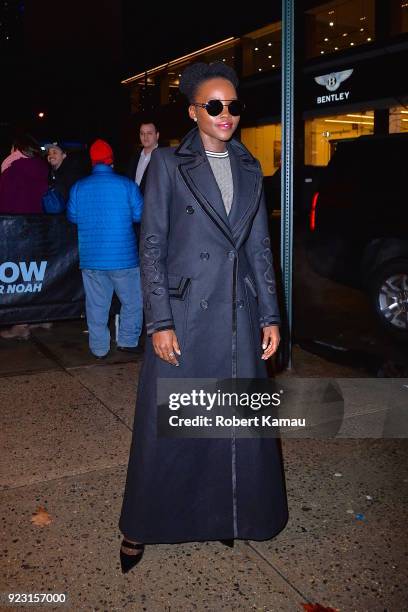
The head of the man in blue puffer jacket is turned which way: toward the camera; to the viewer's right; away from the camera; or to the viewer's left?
away from the camera

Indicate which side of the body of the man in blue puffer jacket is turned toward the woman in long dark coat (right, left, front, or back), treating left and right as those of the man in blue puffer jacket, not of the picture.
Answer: back

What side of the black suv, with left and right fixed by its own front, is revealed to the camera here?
right

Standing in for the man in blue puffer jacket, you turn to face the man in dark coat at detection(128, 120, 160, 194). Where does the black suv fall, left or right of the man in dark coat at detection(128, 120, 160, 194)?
right

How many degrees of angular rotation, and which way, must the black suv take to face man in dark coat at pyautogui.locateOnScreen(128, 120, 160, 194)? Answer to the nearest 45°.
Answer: approximately 135° to its right

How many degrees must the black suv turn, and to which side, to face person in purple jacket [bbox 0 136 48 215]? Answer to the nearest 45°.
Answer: approximately 180°

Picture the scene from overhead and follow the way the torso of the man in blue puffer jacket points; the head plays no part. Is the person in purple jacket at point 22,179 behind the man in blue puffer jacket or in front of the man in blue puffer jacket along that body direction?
in front

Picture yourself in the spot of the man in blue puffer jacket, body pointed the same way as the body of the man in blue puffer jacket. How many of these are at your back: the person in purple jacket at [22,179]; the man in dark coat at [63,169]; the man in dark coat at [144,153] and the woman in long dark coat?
1

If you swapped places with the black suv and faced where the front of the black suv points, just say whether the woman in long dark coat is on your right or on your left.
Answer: on your right

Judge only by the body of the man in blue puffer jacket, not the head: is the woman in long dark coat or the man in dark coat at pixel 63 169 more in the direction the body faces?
the man in dark coat

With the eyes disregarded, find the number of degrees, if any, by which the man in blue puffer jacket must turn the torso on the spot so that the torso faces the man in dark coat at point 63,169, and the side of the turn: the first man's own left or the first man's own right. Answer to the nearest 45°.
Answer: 0° — they already face them

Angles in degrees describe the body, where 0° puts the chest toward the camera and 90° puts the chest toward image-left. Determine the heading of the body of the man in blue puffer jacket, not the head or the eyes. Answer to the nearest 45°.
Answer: approximately 180°

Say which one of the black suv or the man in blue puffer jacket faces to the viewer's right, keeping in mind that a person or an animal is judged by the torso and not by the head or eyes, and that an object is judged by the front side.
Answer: the black suv

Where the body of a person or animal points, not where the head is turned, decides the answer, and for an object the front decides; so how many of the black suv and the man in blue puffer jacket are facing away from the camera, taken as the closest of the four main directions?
1

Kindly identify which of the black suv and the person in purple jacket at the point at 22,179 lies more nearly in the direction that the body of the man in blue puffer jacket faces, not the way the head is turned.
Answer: the person in purple jacket

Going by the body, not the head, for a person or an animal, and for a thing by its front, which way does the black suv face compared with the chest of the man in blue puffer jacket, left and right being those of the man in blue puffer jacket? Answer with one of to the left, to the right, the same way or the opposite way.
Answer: to the right

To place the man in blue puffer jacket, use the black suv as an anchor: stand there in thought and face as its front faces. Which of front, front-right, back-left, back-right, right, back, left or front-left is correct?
back-right
